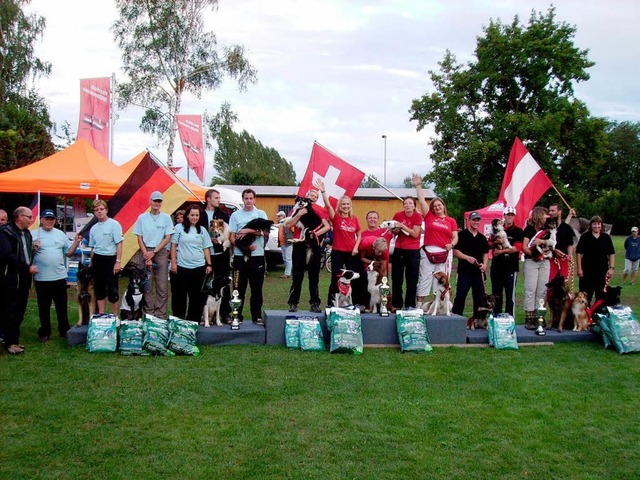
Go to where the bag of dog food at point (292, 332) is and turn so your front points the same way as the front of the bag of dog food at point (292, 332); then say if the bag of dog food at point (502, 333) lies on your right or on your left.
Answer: on your left

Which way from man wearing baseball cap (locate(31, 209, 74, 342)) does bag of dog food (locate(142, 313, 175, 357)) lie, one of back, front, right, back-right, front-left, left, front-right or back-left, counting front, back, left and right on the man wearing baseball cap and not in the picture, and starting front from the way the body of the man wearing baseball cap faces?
front-left

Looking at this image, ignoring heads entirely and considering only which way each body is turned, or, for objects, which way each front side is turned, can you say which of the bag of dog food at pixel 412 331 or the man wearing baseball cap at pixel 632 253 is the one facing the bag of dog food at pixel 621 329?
the man wearing baseball cap

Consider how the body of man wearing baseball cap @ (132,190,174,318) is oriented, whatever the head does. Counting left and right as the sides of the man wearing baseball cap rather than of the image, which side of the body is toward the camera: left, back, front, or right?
front

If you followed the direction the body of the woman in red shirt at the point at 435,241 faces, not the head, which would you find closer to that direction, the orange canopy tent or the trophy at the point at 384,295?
the trophy

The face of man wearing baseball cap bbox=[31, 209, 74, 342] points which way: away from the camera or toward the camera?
toward the camera

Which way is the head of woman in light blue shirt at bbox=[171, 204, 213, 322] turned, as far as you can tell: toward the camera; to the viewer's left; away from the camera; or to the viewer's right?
toward the camera

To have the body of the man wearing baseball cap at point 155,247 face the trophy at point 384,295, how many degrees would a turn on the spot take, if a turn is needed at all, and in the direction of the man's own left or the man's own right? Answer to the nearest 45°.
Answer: approximately 90° to the man's own left

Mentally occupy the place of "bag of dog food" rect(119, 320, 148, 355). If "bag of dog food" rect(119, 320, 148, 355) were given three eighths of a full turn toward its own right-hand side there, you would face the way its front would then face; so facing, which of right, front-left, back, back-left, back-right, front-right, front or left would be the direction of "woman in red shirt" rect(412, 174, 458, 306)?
back-right

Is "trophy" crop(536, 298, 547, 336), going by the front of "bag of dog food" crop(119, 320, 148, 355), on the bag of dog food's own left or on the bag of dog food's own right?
on the bag of dog food's own left

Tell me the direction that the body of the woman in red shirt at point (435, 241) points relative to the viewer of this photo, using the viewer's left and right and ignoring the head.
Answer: facing the viewer

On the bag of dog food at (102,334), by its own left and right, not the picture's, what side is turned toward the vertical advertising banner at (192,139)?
back

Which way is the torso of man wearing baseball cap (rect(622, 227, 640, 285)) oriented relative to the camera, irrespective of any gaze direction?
toward the camera

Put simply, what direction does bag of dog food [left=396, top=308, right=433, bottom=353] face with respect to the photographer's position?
facing the viewer

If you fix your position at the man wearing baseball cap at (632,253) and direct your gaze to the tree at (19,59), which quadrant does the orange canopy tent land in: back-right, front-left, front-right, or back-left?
front-left
